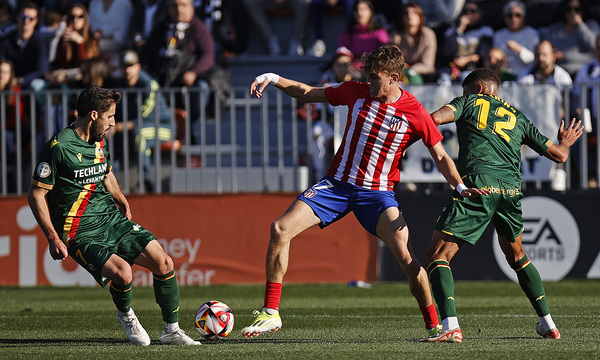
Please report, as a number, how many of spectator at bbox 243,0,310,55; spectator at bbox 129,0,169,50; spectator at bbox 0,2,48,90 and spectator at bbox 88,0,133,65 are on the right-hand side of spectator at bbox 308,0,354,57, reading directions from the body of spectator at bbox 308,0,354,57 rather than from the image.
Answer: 4

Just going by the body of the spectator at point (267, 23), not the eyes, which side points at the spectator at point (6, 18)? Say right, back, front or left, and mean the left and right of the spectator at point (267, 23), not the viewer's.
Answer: right

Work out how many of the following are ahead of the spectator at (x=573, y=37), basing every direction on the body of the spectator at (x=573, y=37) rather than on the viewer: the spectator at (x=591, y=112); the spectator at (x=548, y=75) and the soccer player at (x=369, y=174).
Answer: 3

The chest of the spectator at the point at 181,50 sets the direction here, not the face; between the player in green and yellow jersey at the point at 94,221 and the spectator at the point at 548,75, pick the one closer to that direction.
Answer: the player in green and yellow jersey

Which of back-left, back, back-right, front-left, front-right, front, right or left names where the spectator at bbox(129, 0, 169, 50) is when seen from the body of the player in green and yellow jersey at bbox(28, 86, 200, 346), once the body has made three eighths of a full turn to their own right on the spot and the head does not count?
right

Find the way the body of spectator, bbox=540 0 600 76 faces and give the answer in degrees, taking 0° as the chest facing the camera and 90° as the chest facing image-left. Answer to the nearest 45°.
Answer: approximately 0°
